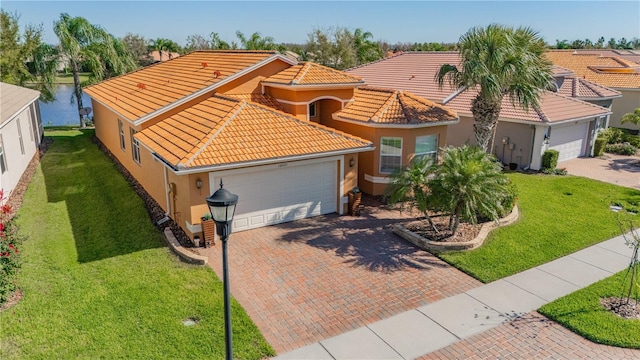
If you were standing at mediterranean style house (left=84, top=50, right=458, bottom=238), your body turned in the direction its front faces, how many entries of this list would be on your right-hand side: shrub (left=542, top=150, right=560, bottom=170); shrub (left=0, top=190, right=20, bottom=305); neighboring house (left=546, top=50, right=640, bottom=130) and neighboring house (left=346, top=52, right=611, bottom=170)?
1

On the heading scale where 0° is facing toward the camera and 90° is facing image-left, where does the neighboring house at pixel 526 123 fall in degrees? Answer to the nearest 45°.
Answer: approximately 315°

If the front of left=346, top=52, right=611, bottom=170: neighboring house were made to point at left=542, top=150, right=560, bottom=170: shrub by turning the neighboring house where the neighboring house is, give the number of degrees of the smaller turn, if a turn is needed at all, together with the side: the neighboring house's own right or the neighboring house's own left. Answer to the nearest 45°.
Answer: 0° — it already faces it

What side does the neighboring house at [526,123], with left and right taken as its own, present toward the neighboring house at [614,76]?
left

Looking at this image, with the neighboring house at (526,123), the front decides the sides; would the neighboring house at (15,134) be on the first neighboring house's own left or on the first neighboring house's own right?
on the first neighboring house's own right

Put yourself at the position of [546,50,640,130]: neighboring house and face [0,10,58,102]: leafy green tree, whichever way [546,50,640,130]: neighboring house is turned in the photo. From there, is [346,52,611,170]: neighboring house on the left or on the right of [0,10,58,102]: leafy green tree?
left

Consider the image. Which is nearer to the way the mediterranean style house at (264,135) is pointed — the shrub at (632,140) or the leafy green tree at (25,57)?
the shrub

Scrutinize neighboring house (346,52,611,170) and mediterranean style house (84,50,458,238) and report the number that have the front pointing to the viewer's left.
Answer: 0

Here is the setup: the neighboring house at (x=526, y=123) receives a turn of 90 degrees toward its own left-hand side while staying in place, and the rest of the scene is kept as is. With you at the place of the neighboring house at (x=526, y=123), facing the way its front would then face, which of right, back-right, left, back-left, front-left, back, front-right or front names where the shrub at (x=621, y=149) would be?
front

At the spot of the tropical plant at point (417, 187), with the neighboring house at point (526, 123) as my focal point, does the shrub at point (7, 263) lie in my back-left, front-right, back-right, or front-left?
back-left

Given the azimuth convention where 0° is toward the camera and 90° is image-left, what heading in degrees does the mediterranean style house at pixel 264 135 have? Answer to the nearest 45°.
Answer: approximately 315°

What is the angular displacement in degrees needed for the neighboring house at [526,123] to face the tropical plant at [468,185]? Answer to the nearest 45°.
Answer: approximately 45° to its right

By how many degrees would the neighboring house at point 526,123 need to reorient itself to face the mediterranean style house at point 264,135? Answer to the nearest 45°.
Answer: approximately 90° to its right

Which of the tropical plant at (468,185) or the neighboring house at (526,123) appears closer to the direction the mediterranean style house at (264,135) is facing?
the tropical plant

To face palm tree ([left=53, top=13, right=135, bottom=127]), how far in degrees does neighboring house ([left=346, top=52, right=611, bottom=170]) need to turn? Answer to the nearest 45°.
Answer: approximately 135° to its right

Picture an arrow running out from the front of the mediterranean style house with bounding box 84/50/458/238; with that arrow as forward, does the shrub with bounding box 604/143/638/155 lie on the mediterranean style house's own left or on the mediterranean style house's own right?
on the mediterranean style house's own left
